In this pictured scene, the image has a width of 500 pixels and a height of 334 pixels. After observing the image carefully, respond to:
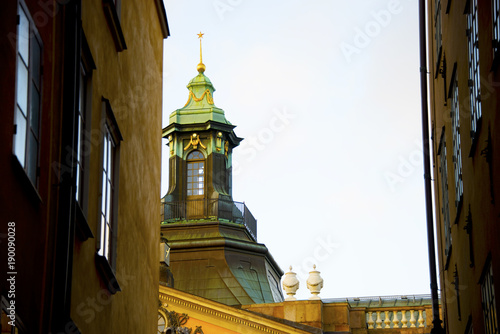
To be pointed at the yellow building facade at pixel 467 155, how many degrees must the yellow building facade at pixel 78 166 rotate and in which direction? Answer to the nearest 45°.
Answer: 0° — it already faces it

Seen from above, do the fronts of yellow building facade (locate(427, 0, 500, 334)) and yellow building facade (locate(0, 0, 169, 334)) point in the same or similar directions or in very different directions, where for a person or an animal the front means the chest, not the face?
very different directions

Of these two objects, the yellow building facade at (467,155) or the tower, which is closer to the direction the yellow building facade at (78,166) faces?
the yellow building facade

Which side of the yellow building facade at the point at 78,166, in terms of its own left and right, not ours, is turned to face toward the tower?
left

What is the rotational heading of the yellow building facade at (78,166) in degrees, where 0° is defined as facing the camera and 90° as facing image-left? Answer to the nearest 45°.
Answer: approximately 270°

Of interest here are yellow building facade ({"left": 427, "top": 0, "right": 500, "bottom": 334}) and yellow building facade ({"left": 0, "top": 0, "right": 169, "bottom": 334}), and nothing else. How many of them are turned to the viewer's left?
1

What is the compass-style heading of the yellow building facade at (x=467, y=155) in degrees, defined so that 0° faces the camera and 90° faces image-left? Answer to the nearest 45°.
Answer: approximately 90°
